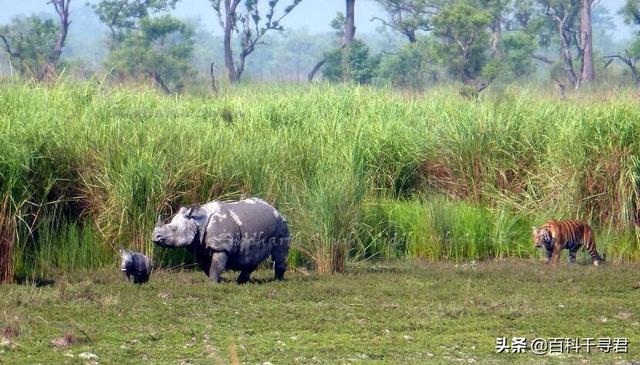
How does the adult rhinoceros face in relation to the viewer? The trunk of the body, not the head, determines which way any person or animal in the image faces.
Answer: to the viewer's left

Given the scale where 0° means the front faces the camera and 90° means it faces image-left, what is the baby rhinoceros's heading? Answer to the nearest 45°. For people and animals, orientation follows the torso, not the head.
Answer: approximately 45°

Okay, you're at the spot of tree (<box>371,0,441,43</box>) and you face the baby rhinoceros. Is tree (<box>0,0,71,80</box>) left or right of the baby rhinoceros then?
right

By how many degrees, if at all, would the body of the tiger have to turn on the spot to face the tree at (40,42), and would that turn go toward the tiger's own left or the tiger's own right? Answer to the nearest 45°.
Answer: approximately 45° to the tiger's own right

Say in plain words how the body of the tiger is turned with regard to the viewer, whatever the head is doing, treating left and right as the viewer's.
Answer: facing to the left of the viewer

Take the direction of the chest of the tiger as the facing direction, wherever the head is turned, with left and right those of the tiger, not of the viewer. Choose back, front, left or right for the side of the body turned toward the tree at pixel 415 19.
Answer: right

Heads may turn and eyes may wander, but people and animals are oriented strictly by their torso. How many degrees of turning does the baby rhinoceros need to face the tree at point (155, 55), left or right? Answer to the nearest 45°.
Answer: approximately 135° to its right

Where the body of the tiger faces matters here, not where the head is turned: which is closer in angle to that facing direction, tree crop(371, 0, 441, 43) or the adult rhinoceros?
the adult rhinoceros

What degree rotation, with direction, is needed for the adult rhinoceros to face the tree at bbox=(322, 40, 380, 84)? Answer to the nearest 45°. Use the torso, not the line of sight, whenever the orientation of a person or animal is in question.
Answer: approximately 90° to its right

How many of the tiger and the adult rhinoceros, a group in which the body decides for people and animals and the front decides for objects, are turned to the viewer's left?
2

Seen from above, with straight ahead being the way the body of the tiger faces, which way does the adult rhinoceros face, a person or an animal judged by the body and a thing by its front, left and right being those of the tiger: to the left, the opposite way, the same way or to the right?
the same way

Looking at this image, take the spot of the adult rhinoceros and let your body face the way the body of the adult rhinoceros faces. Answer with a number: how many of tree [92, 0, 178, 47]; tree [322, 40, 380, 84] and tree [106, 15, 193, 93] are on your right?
3

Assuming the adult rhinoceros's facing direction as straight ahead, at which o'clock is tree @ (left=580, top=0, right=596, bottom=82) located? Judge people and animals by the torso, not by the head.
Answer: The tree is roughly at 4 o'clock from the adult rhinoceros.
